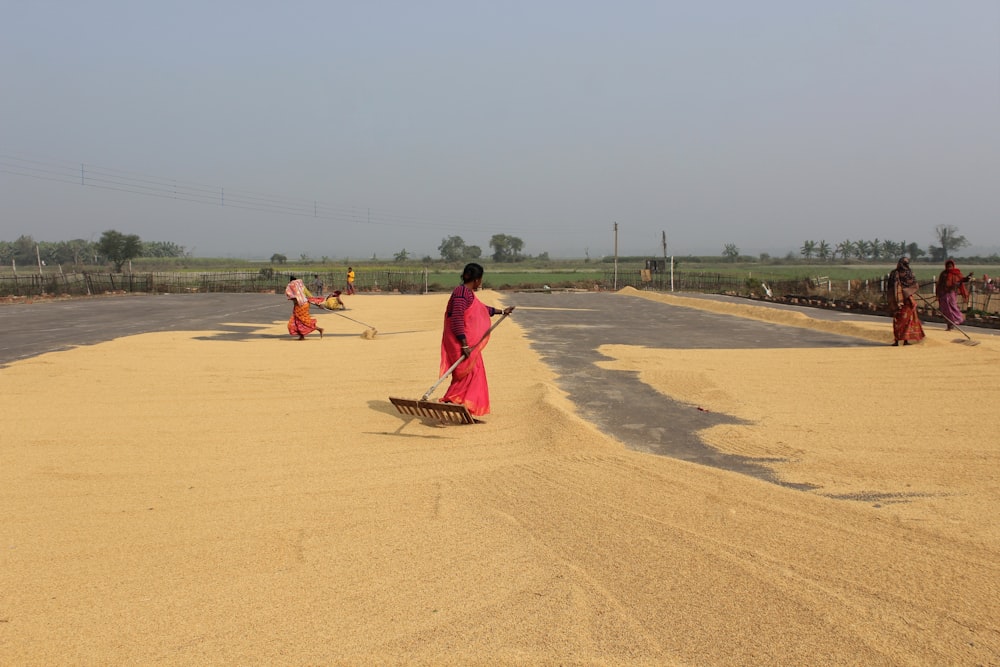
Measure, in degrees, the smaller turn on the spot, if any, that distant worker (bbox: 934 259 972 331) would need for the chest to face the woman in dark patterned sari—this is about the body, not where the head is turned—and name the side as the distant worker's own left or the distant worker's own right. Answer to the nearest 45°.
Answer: approximately 45° to the distant worker's own right

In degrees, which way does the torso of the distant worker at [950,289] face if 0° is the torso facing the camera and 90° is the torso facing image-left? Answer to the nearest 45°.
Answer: approximately 315°

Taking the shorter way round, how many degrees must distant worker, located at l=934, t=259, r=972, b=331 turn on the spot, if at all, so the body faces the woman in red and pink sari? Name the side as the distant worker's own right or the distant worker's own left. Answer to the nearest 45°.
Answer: approximately 45° to the distant worker's own right

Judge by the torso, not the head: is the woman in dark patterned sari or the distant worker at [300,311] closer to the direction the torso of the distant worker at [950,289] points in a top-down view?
the woman in dark patterned sari

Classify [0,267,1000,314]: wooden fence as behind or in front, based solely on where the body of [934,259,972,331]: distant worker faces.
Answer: behind

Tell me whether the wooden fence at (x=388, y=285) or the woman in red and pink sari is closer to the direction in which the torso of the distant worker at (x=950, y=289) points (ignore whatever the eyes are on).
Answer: the woman in red and pink sari

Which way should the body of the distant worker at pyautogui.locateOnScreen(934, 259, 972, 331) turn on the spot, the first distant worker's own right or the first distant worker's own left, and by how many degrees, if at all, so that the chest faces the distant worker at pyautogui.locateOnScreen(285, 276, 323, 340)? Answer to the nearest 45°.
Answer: approximately 90° to the first distant worker's own right

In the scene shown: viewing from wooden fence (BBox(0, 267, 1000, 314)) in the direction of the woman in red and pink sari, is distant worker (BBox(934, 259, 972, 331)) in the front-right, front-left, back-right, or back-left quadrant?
front-left
